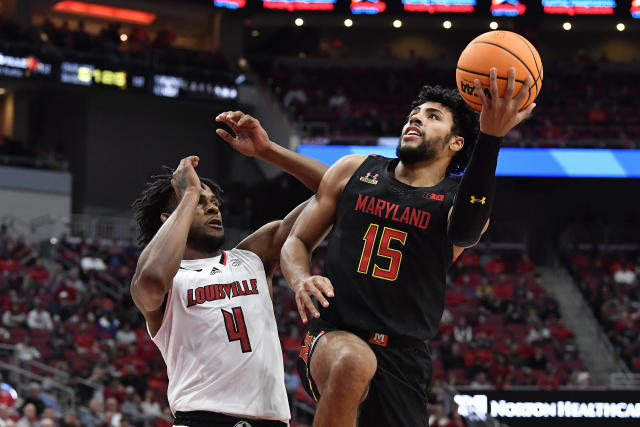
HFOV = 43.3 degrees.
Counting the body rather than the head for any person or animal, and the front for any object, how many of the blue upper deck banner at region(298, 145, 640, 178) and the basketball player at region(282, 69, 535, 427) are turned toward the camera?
2

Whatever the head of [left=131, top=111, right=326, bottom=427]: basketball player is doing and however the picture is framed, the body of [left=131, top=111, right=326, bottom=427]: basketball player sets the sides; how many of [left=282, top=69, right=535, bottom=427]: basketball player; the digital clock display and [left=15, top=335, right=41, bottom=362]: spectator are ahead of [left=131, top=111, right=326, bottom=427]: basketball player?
1

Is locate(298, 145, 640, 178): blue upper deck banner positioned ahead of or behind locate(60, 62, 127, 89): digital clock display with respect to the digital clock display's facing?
ahead

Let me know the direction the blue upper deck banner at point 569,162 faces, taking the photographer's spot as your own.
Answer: facing the viewer

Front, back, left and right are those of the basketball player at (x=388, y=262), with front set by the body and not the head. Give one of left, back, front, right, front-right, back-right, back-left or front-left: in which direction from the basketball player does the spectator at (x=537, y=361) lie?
back

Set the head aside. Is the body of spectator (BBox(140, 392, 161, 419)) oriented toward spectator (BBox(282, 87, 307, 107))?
no

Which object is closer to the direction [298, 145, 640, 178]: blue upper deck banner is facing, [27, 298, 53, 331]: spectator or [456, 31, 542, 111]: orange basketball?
the orange basketball

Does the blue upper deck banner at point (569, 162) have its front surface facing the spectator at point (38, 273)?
no

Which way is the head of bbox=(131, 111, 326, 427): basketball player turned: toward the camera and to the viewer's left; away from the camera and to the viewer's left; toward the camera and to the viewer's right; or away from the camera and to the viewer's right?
toward the camera and to the viewer's right

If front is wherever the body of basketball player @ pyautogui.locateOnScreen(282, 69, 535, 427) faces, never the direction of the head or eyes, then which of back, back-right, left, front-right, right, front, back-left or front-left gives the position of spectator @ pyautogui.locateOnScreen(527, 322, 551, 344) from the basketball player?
back

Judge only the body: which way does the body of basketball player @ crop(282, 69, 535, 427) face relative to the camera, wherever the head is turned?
toward the camera

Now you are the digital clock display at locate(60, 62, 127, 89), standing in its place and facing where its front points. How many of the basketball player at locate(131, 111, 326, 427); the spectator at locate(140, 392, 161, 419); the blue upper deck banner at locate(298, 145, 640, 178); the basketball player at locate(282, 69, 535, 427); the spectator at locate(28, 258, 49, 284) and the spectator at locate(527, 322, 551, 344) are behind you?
0

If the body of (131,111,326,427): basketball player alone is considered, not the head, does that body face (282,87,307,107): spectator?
no

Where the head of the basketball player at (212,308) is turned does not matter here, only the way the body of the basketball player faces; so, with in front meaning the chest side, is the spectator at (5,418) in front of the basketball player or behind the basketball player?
behind
